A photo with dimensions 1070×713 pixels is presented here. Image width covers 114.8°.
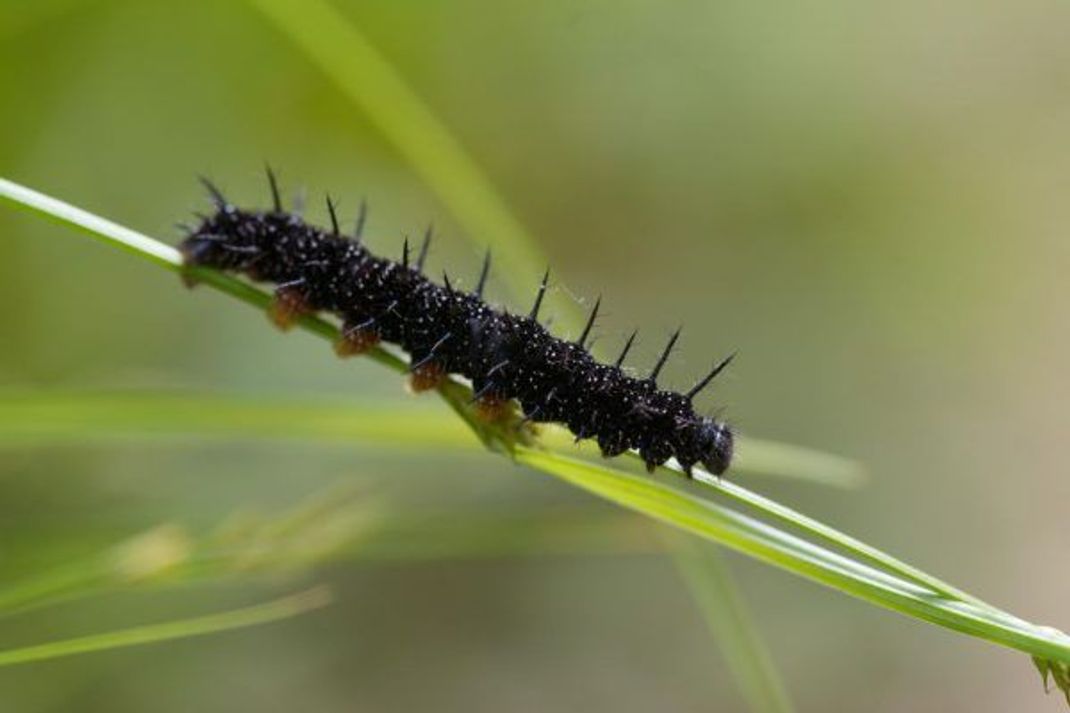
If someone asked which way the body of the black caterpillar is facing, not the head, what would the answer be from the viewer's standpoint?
to the viewer's right

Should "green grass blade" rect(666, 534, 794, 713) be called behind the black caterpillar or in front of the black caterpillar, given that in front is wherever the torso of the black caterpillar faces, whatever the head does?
in front
